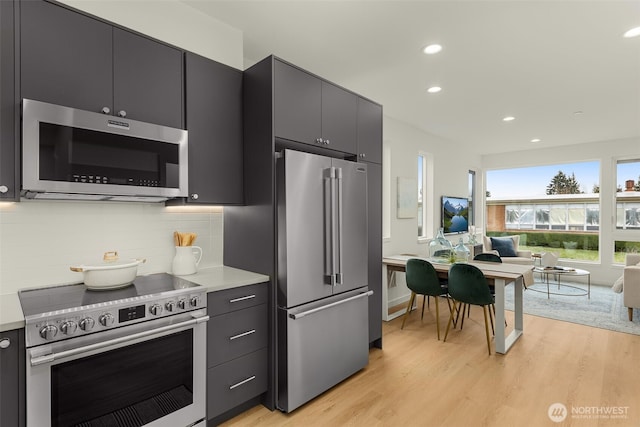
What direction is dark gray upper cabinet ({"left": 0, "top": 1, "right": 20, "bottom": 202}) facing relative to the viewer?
toward the camera

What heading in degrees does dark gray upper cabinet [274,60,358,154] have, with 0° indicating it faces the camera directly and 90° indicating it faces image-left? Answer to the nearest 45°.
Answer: approximately 315°

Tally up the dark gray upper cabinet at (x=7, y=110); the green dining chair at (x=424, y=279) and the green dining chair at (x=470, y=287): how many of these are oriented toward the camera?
1

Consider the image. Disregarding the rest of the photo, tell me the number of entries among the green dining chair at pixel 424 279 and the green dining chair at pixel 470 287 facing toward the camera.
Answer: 0

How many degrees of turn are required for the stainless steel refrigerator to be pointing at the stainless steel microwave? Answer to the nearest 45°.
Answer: approximately 90° to its right

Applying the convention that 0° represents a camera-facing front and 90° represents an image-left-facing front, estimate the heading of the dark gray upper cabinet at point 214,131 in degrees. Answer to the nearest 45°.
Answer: approximately 315°

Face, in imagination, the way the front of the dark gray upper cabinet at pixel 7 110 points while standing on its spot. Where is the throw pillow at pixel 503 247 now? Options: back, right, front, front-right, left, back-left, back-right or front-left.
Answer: left

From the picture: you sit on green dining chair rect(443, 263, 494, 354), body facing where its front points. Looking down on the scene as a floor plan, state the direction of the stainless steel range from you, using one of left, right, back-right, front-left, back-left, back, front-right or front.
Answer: back

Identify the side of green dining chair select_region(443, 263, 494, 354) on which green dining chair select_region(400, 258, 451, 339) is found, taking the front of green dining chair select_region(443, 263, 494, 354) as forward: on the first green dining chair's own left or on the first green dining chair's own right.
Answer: on the first green dining chair's own left

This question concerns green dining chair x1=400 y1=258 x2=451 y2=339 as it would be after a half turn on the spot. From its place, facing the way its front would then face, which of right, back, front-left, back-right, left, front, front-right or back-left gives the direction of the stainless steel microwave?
front

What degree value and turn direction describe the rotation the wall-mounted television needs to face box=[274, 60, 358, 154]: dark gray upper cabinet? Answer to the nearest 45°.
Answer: approximately 45° to its right

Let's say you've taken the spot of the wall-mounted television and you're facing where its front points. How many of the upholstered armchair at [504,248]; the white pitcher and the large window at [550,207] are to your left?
2

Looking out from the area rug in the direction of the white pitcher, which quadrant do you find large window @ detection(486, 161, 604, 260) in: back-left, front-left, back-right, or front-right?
back-right

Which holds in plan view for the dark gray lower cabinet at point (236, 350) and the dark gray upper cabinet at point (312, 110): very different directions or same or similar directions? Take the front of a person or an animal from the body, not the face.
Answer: same or similar directions

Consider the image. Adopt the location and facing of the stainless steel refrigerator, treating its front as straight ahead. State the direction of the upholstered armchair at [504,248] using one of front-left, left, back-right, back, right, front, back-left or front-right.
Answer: left
